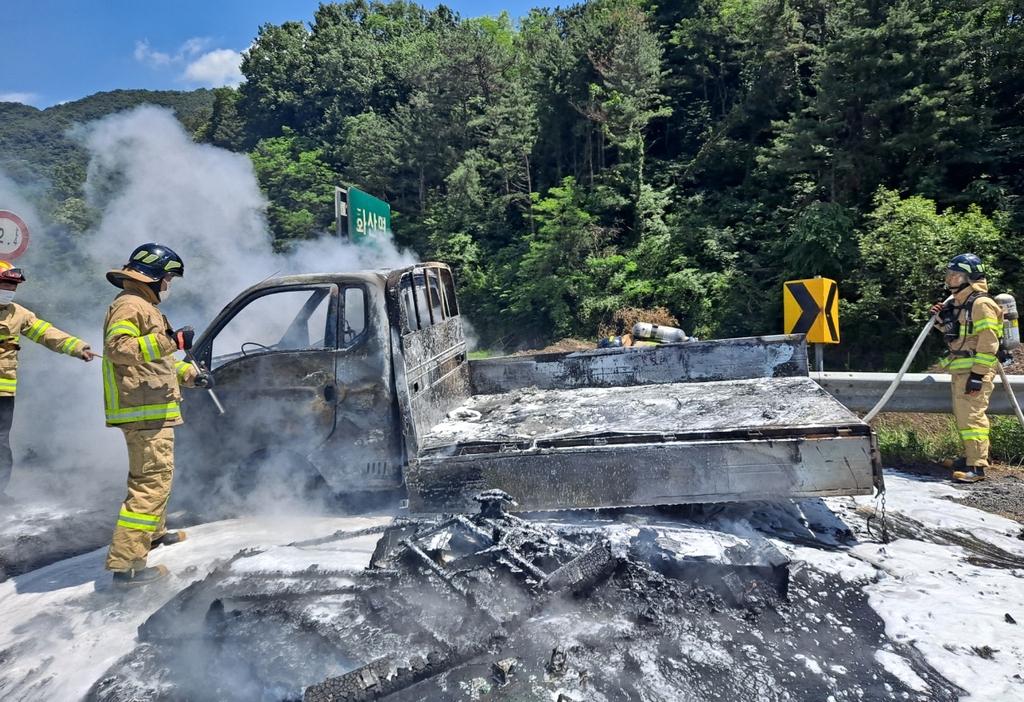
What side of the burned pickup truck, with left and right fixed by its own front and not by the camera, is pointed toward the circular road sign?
front

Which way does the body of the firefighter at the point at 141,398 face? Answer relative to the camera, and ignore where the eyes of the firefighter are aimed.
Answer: to the viewer's right

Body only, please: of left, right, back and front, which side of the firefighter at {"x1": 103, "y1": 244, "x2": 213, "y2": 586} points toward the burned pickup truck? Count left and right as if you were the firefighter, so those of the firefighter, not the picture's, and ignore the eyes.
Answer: front

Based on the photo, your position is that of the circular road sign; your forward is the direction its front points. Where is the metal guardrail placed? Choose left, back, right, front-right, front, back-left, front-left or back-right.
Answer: front-left

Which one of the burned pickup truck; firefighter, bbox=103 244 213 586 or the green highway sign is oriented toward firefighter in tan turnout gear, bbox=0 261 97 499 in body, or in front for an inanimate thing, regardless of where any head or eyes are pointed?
the burned pickup truck

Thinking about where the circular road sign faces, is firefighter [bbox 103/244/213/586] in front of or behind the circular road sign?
in front

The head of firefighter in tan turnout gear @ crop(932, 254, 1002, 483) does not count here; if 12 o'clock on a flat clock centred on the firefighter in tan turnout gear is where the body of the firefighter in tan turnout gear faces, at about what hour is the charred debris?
The charred debris is roughly at 10 o'clock from the firefighter in tan turnout gear.

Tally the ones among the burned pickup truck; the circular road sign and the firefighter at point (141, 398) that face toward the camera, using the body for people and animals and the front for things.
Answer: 1

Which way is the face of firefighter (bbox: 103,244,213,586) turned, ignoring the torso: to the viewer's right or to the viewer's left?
to the viewer's right

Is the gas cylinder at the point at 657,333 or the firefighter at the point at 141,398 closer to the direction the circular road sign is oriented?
the firefighter

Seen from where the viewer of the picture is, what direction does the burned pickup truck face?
facing to the left of the viewer
